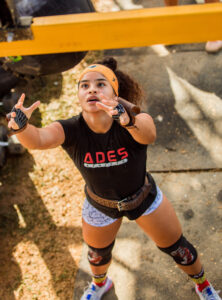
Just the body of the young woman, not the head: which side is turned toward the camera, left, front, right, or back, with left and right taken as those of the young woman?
front
